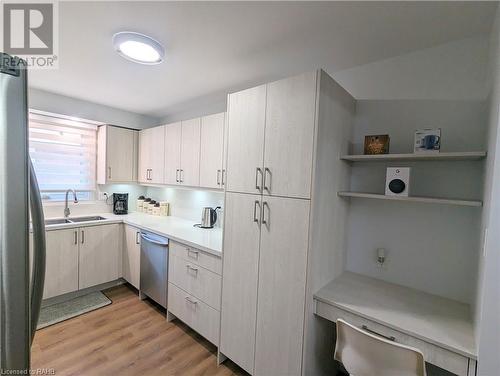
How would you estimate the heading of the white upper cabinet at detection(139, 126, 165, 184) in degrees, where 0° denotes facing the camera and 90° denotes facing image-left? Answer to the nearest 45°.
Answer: approximately 45°

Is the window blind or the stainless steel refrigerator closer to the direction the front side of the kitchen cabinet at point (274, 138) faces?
the stainless steel refrigerator

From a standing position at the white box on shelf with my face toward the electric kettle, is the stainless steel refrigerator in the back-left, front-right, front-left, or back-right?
front-left

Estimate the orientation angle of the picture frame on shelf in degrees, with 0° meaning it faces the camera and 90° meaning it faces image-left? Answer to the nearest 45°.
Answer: approximately 0°

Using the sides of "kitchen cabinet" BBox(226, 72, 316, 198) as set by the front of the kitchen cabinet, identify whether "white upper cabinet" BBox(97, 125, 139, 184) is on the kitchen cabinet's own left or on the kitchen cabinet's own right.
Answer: on the kitchen cabinet's own right

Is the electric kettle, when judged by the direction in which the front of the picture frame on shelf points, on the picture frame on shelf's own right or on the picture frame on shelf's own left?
on the picture frame on shelf's own right

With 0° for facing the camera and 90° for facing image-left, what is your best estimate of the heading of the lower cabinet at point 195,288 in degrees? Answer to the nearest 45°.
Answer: approximately 45°

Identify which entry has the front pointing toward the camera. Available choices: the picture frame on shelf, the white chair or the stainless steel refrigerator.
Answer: the picture frame on shelf

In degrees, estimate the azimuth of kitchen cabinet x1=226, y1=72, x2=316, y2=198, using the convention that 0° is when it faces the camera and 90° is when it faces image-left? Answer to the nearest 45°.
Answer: approximately 45°

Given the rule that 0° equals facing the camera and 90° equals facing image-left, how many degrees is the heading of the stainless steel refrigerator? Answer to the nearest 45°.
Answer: approximately 270°

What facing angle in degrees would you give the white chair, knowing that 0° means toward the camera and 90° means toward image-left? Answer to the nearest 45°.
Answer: approximately 225°

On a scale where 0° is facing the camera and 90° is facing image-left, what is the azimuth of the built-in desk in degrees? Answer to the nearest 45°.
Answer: approximately 45°

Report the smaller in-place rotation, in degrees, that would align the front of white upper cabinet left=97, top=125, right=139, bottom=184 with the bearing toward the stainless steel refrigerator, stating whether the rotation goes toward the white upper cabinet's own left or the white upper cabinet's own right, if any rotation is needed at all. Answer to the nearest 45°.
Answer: approximately 45° to the white upper cabinet's own right
